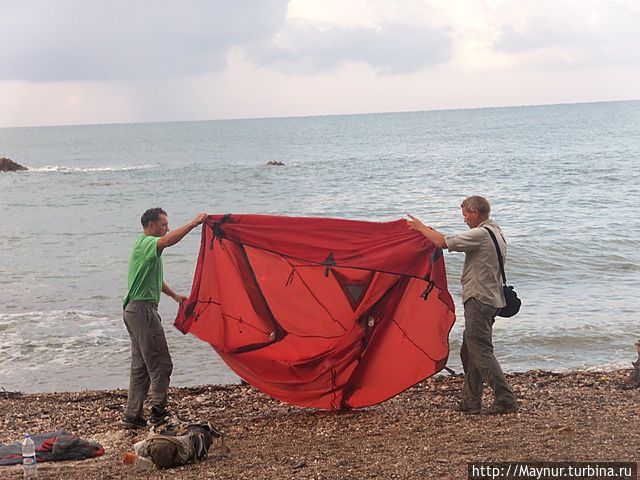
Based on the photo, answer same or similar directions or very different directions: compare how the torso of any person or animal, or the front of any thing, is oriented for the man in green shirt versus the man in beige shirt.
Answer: very different directions

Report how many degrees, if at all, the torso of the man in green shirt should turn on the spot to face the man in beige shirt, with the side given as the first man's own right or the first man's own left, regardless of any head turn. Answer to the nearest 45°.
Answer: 0° — they already face them

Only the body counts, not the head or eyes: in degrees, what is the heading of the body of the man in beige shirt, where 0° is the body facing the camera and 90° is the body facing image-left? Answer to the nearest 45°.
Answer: approximately 90°

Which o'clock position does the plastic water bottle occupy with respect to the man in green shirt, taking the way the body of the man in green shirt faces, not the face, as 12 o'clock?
The plastic water bottle is roughly at 4 o'clock from the man in green shirt.

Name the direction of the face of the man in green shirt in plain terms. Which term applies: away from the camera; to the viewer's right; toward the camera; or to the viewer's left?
to the viewer's right

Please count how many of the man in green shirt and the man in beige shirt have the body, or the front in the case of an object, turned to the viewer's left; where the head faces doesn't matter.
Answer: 1

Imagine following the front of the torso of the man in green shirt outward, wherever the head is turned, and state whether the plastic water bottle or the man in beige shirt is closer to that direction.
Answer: the man in beige shirt

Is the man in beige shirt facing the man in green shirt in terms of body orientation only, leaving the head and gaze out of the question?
yes

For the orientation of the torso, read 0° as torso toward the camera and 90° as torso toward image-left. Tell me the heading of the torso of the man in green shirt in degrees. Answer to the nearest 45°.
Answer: approximately 270°
